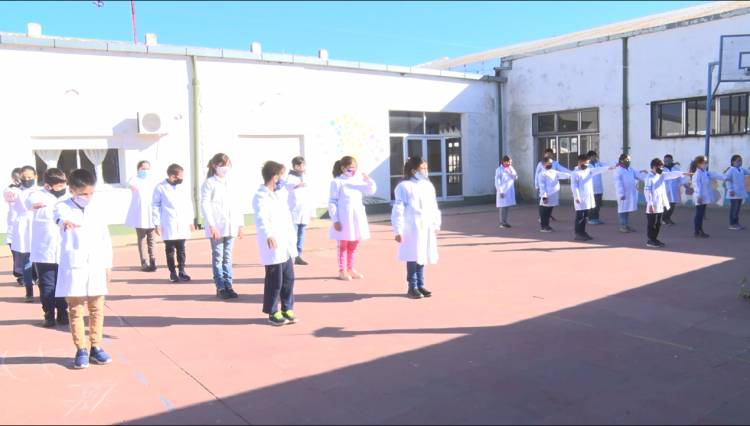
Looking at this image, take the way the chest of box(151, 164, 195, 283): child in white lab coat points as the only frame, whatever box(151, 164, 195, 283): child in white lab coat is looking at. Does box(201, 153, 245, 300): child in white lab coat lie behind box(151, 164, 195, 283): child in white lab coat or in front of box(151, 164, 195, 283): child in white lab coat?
in front

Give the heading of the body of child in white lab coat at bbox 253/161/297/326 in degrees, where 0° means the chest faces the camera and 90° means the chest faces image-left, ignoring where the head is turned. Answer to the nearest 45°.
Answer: approximately 315°

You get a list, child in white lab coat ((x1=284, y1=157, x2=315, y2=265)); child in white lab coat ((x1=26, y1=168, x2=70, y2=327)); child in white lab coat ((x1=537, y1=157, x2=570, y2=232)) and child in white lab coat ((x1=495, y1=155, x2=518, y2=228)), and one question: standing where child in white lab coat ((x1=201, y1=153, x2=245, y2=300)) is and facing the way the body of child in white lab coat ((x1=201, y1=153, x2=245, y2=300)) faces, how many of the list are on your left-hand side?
3

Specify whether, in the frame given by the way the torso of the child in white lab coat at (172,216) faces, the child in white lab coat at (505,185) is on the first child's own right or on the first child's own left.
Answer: on the first child's own left

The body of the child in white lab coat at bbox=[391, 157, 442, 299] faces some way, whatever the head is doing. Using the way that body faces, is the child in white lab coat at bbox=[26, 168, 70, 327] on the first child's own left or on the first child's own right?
on the first child's own right

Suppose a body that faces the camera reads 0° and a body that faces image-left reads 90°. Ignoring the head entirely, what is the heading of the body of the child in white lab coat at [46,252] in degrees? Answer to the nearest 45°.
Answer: approximately 315°
